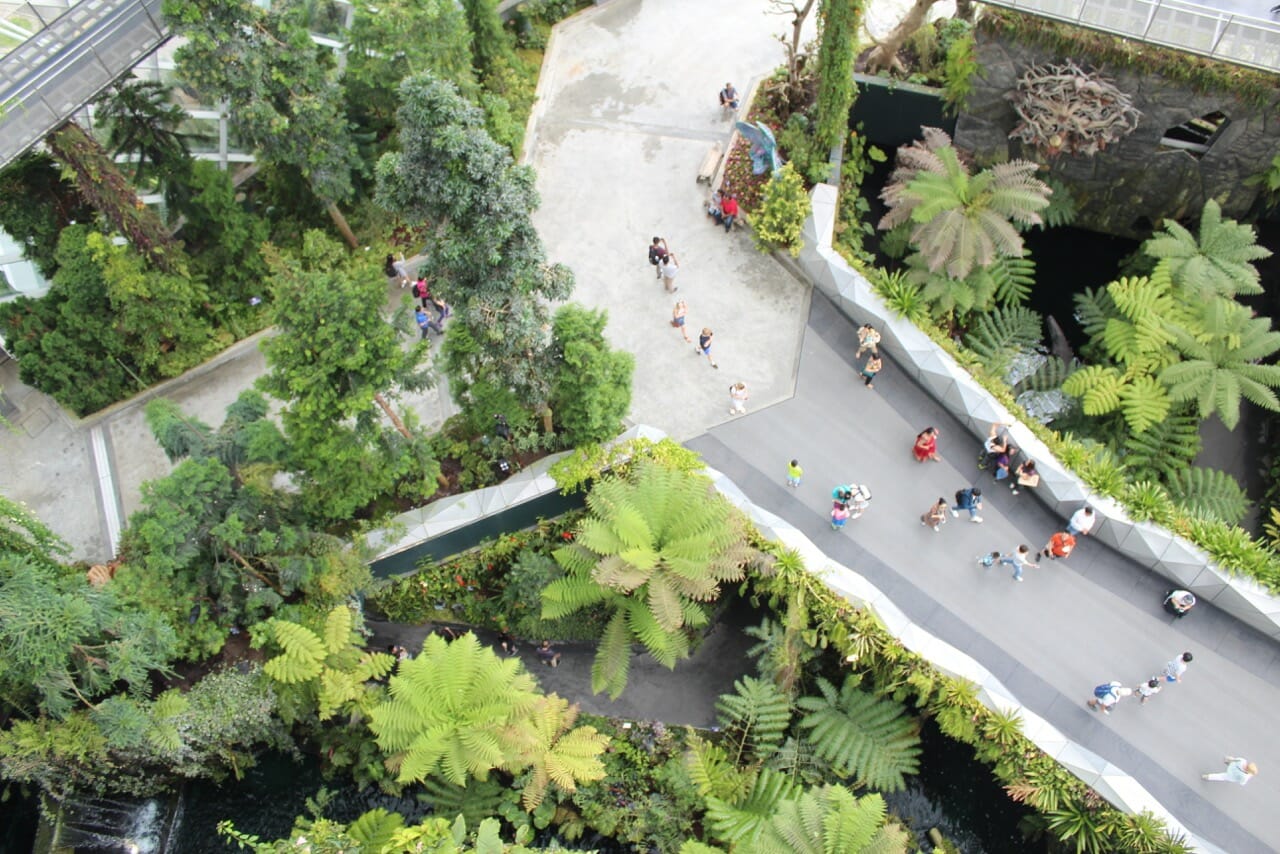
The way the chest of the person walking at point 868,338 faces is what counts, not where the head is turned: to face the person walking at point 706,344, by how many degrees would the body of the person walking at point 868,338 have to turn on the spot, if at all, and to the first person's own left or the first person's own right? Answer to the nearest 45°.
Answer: approximately 45° to the first person's own right

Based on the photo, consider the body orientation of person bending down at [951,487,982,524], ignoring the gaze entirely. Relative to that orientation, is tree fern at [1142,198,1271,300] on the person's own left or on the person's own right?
on the person's own left

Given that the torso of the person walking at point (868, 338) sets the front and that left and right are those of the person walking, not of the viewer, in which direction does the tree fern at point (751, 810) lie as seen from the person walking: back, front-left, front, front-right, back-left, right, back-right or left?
front-left

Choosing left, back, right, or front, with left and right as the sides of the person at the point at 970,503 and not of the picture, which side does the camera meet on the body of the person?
right

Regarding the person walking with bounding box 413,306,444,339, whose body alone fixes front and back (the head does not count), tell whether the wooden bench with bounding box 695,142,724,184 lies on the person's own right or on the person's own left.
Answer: on the person's own left

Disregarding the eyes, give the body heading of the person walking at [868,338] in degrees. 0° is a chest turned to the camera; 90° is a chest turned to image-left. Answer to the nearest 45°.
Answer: approximately 45°

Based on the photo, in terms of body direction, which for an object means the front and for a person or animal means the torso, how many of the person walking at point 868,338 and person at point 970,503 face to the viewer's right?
1

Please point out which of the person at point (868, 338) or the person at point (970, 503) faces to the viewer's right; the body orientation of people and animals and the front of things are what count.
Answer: the person at point (970, 503)
